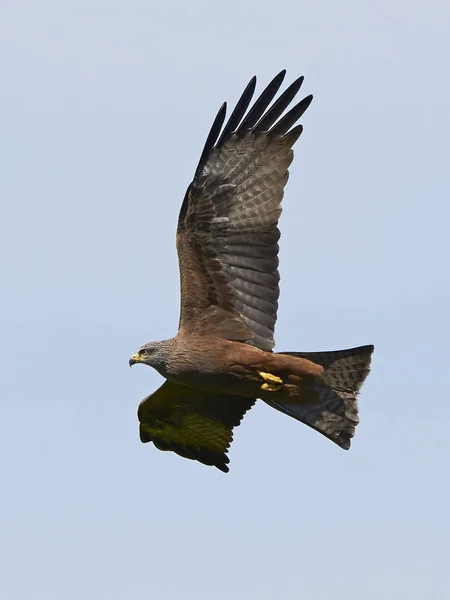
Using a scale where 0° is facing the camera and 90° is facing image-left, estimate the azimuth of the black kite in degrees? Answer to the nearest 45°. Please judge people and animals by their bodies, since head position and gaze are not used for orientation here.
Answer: approximately 90°
